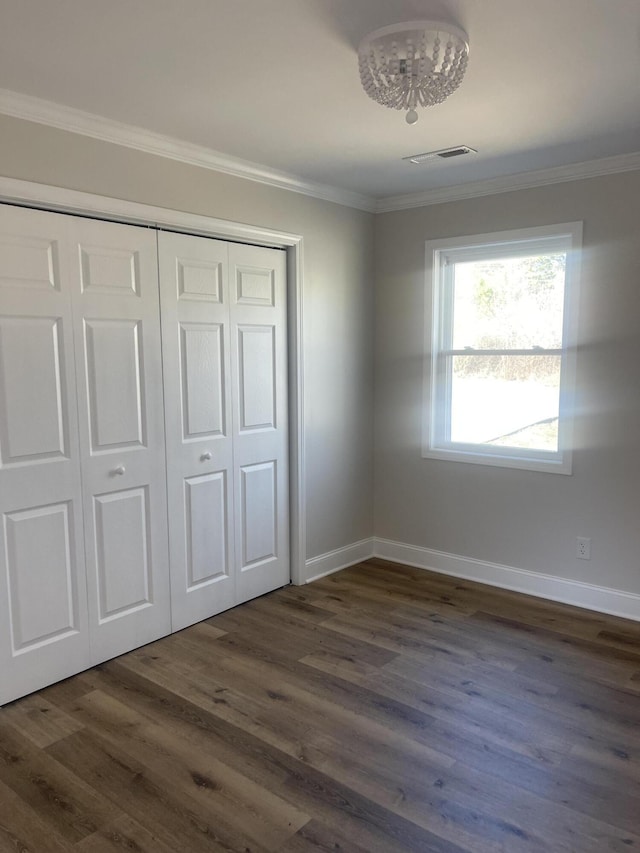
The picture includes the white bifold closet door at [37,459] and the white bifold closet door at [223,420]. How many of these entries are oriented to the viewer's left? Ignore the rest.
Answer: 0

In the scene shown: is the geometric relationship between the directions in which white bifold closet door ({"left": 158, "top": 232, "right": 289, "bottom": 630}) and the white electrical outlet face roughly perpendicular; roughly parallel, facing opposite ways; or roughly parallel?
roughly perpendicular

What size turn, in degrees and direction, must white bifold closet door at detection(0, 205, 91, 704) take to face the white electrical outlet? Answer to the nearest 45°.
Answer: approximately 45° to its left

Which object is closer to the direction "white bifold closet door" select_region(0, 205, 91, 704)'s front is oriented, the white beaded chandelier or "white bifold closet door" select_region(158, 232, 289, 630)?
the white beaded chandelier

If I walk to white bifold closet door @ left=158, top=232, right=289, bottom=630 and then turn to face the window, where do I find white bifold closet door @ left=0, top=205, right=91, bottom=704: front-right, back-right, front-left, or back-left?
back-right

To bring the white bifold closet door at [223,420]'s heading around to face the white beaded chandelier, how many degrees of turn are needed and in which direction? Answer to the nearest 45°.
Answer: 0° — it already faces it

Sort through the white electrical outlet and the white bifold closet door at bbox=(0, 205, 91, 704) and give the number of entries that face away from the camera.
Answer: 0

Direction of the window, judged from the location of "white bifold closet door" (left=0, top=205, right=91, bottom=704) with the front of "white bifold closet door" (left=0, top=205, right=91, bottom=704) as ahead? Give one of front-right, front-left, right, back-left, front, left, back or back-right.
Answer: front-left

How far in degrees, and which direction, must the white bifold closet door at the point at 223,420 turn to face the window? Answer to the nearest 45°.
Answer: approximately 45° to its left

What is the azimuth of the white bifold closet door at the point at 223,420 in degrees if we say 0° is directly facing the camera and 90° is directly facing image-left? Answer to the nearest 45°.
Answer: approximately 315°

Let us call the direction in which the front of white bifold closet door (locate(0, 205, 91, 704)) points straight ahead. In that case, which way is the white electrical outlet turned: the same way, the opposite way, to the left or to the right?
to the right

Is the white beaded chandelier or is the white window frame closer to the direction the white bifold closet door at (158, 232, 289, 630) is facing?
the white beaded chandelier

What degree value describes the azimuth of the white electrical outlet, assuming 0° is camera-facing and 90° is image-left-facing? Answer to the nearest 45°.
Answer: approximately 0°
